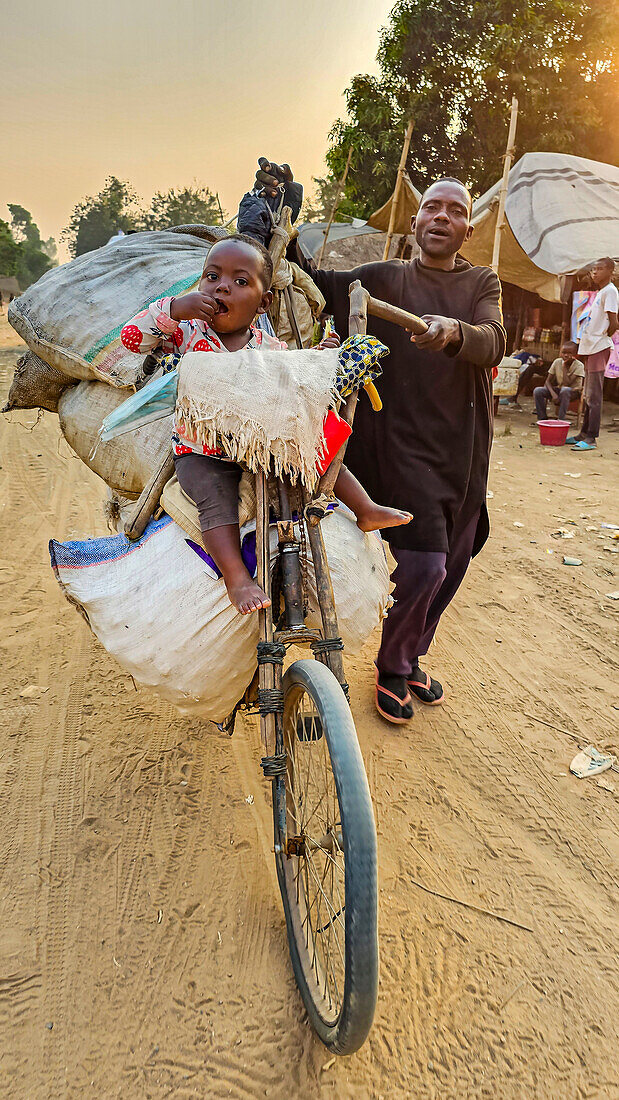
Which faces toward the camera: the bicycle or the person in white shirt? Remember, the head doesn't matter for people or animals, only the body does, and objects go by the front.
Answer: the bicycle

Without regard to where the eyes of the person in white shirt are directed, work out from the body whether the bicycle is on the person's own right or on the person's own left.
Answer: on the person's own left

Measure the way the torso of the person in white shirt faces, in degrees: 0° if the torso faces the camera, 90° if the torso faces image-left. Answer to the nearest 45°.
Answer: approximately 90°

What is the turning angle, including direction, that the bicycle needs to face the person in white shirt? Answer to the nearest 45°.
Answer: approximately 135° to its left

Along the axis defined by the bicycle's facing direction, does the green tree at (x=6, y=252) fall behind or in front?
behind

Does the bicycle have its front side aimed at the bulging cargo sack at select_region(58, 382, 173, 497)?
no

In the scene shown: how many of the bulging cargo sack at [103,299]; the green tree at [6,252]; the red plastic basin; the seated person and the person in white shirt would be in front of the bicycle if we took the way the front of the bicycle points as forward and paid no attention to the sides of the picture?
0

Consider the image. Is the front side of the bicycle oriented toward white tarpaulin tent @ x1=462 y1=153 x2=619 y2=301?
no

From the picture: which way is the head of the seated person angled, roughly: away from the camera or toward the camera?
toward the camera

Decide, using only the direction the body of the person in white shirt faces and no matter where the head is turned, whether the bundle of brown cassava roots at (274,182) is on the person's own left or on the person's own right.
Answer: on the person's own left

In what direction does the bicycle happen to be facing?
toward the camera
